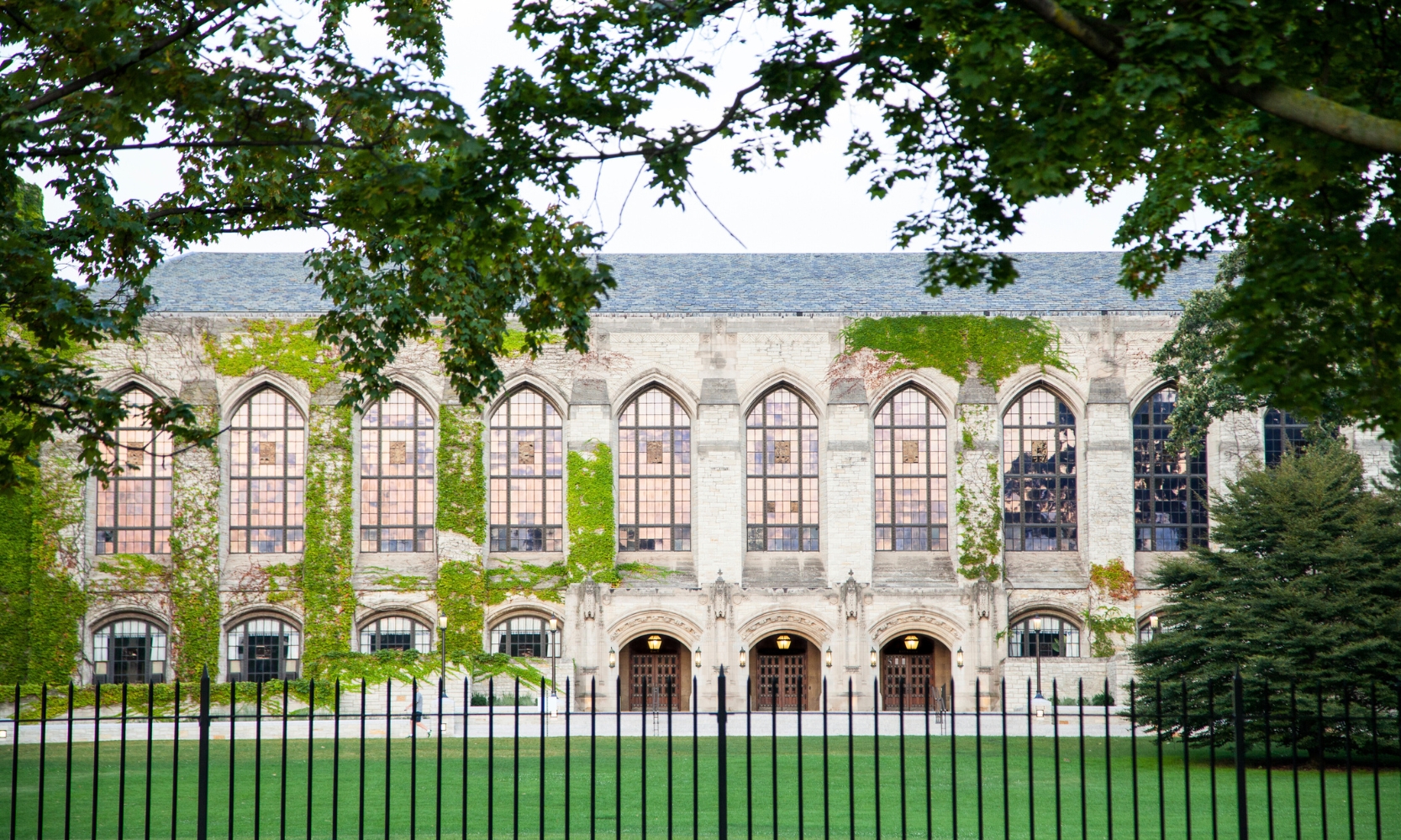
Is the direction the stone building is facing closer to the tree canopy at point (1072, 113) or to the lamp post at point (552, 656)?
the tree canopy

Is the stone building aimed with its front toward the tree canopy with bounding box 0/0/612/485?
yes

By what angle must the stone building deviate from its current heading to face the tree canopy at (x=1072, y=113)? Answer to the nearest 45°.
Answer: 0° — it already faces it

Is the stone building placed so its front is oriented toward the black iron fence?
yes

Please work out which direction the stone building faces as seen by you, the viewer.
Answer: facing the viewer

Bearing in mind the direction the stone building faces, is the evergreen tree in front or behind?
in front

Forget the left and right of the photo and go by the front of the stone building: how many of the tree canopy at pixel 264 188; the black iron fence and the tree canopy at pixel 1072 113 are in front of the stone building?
3
